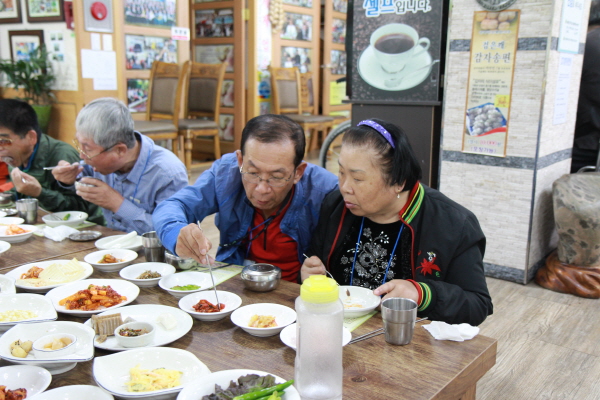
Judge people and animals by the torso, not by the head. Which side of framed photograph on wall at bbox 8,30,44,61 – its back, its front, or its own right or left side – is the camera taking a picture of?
front

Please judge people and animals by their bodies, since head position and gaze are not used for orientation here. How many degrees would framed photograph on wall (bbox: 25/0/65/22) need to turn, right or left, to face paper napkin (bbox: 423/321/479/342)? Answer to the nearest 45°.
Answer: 0° — it already faces it

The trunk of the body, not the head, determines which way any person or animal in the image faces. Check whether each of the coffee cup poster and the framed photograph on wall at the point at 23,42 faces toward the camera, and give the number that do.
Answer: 2

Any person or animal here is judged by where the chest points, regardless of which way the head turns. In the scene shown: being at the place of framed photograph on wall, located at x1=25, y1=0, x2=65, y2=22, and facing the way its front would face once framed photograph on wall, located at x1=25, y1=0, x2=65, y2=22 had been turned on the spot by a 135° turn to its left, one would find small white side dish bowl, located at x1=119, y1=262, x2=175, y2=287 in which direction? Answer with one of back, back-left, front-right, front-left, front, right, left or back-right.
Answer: back-right

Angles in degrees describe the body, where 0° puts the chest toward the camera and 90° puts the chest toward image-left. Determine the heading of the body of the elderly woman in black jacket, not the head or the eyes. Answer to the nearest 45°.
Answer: approximately 45°

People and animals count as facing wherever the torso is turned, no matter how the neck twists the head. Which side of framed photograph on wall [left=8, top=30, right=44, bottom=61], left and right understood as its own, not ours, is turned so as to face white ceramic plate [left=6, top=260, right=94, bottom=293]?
front

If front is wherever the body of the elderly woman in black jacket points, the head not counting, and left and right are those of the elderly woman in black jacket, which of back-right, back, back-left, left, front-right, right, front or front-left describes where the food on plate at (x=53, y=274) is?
front-right

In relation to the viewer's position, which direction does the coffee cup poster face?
facing the viewer

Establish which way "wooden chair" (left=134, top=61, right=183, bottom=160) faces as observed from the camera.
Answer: facing the viewer and to the left of the viewer

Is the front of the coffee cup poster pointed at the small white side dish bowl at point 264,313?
yes

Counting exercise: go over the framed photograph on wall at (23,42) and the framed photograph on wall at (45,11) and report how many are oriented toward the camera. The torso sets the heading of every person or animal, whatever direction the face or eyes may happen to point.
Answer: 2
